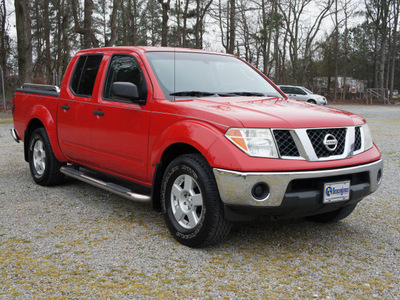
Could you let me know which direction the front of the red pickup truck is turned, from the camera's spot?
facing the viewer and to the right of the viewer

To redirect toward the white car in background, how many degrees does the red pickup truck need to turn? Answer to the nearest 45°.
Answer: approximately 135° to its left
